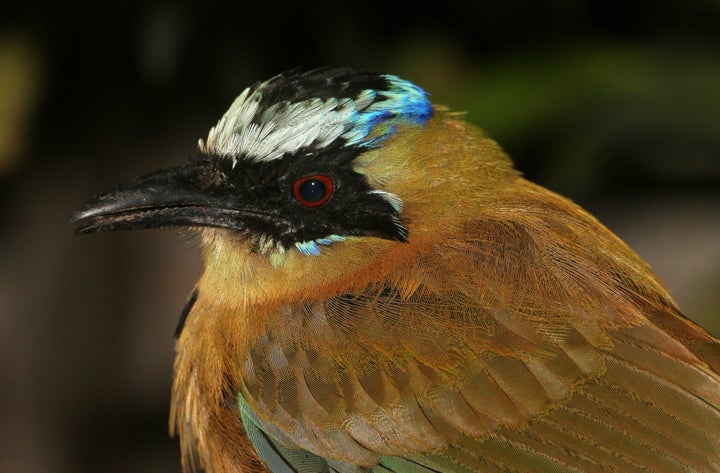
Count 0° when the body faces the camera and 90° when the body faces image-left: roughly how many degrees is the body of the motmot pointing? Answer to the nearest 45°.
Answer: approximately 90°
